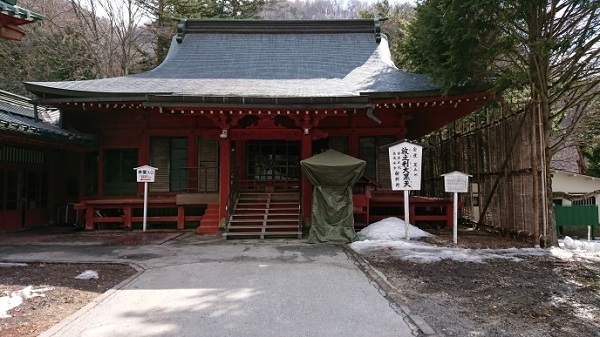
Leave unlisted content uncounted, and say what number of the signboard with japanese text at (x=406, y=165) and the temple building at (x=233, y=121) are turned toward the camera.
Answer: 2

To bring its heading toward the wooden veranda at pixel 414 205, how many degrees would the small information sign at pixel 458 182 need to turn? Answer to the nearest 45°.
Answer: approximately 135° to its right

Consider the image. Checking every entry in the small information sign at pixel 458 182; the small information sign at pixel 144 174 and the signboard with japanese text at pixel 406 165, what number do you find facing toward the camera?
3

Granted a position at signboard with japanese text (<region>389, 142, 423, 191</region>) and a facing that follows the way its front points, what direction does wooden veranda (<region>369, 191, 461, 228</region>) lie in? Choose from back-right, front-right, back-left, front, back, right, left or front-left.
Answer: back

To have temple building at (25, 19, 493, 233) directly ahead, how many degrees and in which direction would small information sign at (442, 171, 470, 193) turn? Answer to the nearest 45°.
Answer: approximately 90° to its right

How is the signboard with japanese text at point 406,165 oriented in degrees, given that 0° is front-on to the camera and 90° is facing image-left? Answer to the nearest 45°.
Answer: approximately 0°

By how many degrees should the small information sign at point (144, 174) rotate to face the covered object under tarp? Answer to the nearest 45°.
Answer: approximately 45° to its left

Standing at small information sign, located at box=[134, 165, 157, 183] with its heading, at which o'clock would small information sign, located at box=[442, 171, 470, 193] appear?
small information sign, located at box=[442, 171, 470, 193] is roughly at 10 o'clock from small information sign, located at box=[134, 165, 157, 183].

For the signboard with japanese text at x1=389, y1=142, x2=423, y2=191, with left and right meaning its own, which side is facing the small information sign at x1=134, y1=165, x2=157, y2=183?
right

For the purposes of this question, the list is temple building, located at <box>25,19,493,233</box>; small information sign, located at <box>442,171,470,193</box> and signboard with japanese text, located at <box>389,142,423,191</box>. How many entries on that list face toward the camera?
3
